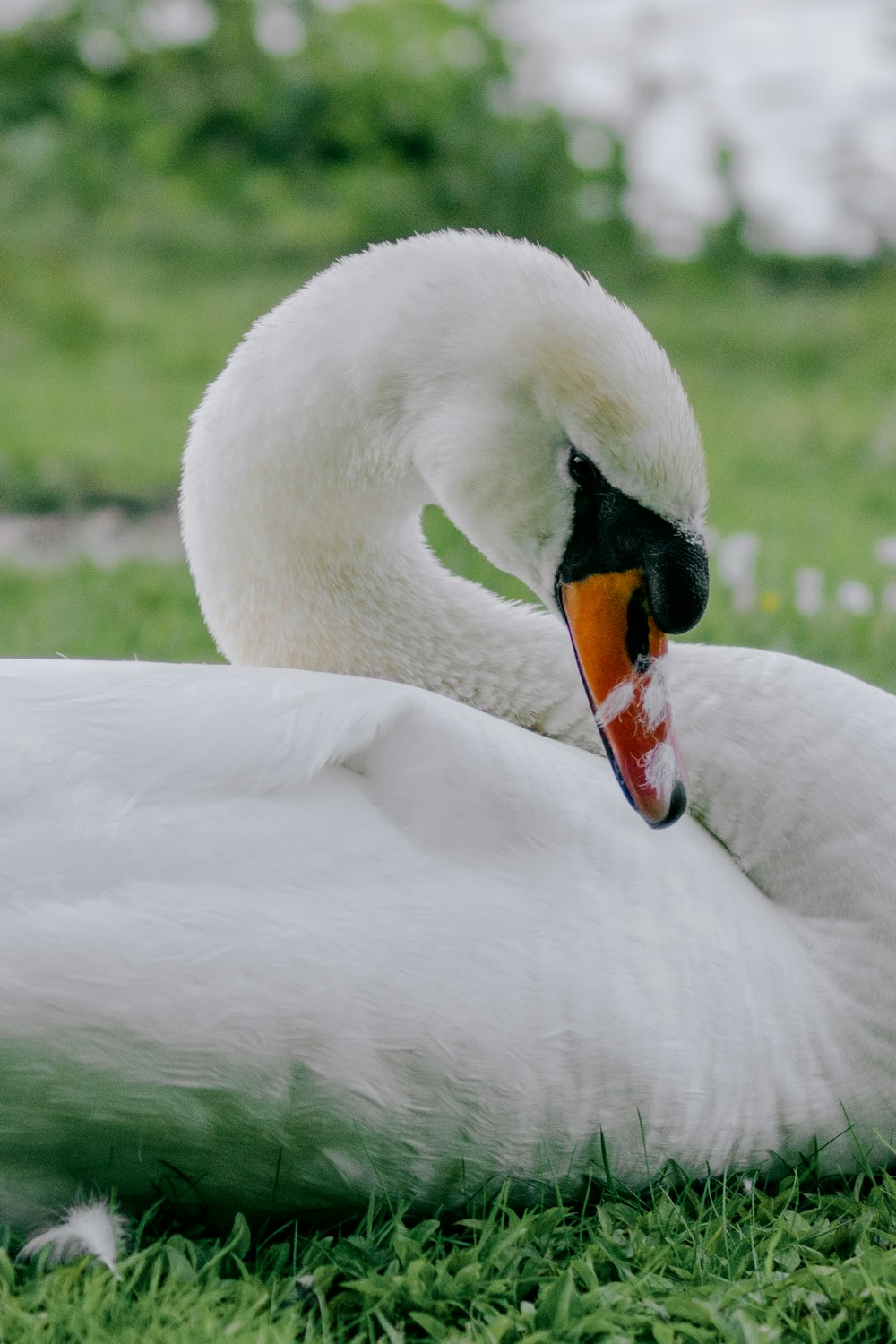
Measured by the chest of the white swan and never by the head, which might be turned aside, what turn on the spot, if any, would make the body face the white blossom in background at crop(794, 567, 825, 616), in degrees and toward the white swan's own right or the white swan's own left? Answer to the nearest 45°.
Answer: approximately 90° to the white swan's own left

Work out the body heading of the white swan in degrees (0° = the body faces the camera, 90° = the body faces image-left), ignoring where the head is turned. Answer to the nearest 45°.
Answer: approximately 270°

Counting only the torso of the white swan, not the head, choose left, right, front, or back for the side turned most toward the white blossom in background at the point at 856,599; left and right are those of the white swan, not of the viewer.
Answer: left

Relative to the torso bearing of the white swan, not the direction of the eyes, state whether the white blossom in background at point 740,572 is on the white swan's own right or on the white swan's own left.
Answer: on the white swan's own left
